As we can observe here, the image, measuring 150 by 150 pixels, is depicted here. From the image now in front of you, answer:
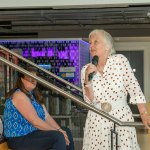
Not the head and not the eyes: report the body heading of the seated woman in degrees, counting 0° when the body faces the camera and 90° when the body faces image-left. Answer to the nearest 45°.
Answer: approximately 270°

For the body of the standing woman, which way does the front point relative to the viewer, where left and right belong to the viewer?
facing the viewer and to the left of the viewer

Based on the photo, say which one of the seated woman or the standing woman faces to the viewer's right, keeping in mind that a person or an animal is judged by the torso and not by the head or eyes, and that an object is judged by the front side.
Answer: the seated woman

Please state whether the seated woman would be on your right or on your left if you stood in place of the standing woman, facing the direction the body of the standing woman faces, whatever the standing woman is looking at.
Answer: on your right
